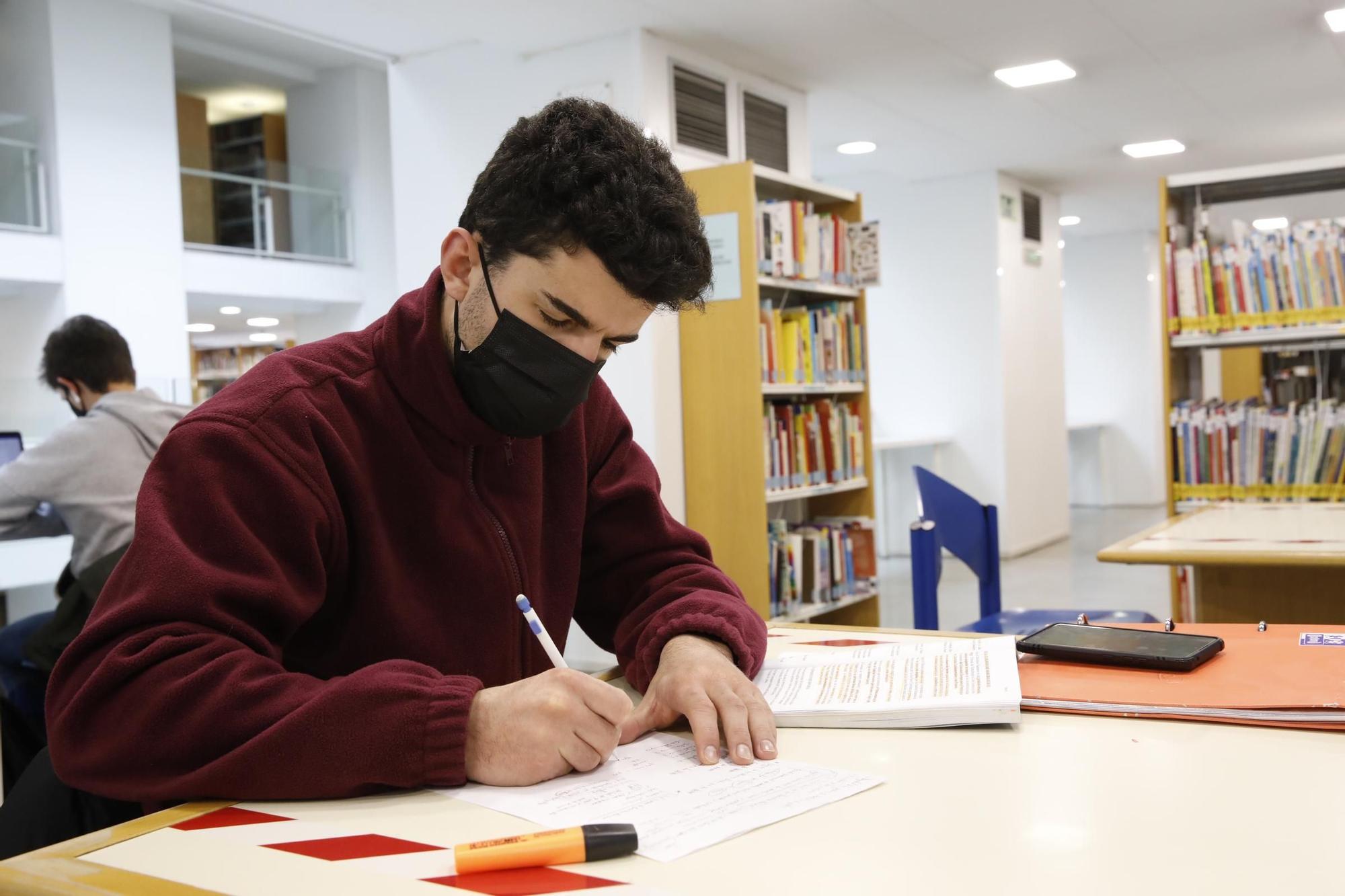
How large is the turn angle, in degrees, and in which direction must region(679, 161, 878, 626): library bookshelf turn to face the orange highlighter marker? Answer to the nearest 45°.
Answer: approximately 45° to its right

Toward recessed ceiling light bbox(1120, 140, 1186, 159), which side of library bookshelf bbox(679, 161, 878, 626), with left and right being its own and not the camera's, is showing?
left

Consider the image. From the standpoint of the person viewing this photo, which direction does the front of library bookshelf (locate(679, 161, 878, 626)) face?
facing the viewer and to the right of the viewer

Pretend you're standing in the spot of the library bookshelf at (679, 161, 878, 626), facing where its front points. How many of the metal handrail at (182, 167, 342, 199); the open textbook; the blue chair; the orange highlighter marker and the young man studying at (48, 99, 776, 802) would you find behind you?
1

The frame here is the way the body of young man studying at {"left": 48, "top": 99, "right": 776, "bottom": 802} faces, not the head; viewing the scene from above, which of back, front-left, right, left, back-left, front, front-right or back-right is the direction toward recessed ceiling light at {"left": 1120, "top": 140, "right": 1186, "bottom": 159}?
left

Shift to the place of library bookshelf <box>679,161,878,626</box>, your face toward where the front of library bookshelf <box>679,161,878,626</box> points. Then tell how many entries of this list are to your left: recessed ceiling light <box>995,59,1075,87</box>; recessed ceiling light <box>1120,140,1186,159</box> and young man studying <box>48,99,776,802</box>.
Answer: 2

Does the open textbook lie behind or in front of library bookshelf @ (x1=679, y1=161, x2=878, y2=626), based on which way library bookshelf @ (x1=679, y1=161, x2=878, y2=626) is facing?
in front

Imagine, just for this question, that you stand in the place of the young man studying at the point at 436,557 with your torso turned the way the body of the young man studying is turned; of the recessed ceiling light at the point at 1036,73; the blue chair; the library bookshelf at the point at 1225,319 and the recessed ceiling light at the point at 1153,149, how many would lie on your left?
4

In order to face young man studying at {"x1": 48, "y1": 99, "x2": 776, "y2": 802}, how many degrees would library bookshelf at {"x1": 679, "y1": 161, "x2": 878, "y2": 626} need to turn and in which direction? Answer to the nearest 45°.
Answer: approximately 45° to its right

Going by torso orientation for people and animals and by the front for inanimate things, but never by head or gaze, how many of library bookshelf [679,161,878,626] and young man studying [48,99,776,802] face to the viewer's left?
0

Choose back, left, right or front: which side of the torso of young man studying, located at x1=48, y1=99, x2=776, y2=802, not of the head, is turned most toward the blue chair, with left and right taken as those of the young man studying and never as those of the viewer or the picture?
left

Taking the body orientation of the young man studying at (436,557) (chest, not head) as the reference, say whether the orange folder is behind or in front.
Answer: in front
